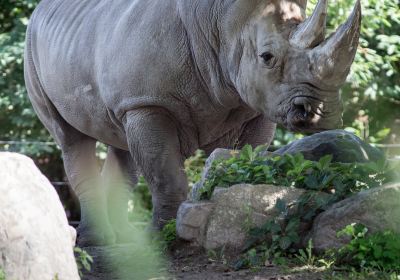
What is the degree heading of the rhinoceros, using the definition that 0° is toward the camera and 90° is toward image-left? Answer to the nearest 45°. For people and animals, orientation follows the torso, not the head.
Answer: approximately 315°

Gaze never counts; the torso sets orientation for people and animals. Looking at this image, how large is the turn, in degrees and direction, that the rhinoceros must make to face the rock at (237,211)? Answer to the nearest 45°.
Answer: approximately 45° to its right

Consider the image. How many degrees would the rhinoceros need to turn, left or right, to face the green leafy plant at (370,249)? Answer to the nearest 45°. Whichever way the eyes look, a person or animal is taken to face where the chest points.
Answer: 0° — it already faces it

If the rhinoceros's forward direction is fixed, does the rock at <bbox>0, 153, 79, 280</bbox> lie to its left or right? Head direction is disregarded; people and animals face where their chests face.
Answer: on its right

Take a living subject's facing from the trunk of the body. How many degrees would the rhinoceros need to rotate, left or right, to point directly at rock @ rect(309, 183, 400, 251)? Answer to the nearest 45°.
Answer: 0° — it already faces it

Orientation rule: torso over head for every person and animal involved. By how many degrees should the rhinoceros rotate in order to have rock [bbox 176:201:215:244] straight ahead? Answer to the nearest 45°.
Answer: approximately 45° to its right
